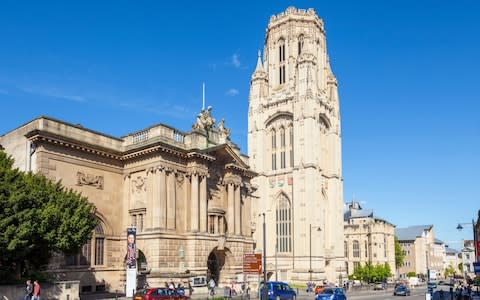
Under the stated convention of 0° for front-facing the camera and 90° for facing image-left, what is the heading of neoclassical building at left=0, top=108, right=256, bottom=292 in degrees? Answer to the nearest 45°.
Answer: approximately 315°

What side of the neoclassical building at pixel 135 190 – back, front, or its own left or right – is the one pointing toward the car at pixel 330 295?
front

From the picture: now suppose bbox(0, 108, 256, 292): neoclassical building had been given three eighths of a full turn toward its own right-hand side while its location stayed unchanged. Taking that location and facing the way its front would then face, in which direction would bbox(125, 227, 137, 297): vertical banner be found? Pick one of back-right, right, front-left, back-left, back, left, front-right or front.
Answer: left

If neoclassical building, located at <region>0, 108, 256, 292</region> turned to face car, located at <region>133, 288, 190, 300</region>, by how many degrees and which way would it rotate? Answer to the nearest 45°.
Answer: approximately 45° to its right

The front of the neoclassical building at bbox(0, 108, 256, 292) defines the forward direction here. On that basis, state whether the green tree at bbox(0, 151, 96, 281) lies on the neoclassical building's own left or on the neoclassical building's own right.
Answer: on the neoclassical building's own right

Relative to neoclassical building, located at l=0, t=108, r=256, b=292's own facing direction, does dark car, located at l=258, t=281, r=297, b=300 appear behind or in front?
in front

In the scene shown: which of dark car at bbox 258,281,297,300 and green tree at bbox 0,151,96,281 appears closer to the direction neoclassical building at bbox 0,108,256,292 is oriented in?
the dark car

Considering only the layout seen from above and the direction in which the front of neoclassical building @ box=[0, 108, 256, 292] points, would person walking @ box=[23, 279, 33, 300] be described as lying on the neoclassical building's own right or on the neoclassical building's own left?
on the neoclassical building's own right
